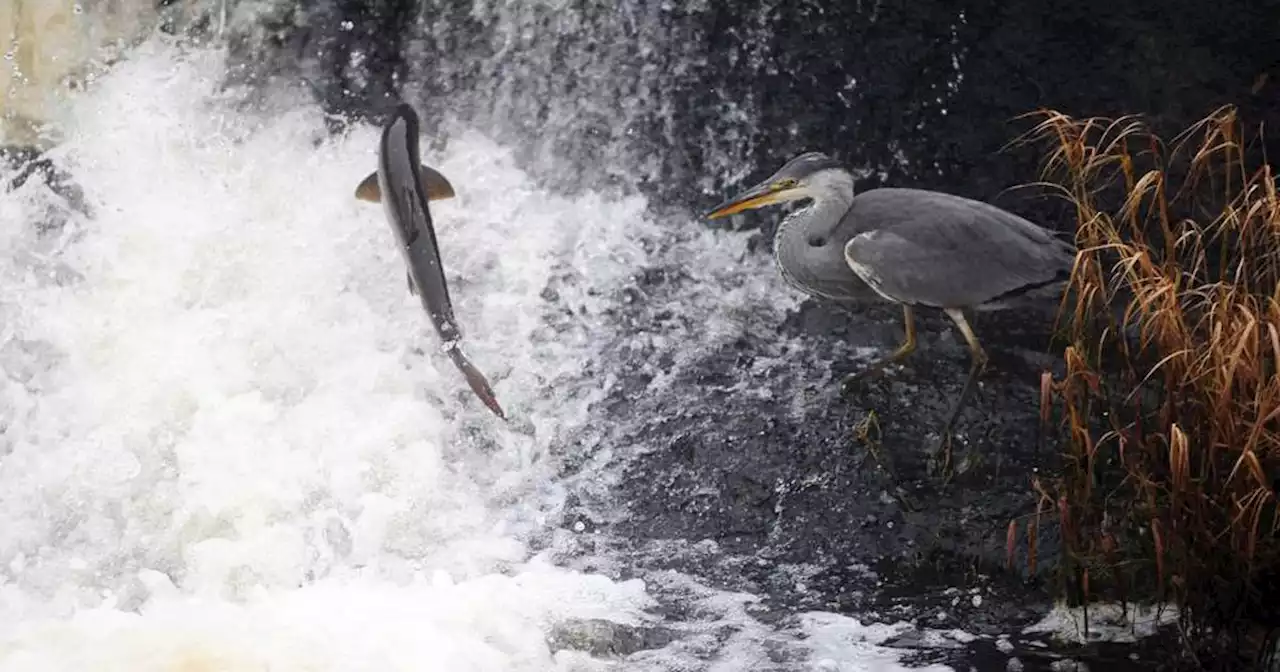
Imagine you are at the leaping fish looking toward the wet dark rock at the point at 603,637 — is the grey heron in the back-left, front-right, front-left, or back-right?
front-left

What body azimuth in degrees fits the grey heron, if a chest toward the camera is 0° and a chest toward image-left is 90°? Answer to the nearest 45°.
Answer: approximately 90°

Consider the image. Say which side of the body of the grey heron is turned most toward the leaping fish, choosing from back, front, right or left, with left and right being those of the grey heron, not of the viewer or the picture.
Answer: front

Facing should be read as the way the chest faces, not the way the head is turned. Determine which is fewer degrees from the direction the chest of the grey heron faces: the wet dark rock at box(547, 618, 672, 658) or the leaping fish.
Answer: the leaping fish

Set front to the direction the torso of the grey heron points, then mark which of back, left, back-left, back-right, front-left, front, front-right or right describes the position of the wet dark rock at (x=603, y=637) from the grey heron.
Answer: front-left

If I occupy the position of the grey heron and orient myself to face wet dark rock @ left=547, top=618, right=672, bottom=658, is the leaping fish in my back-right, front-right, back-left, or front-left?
front-right
